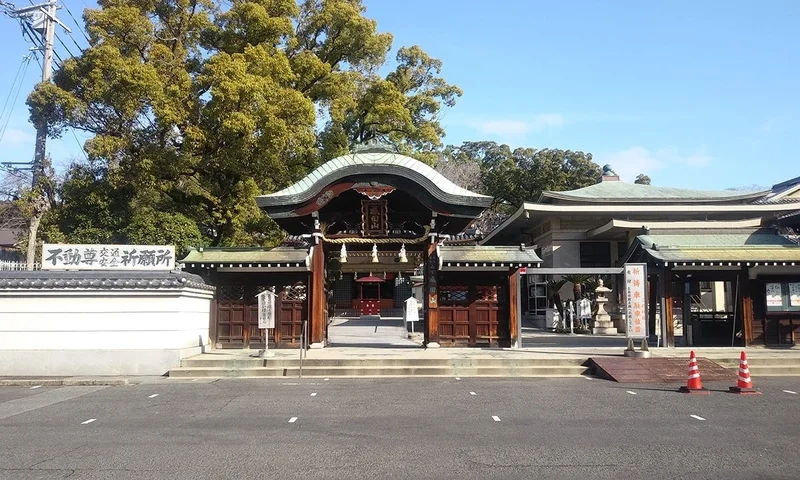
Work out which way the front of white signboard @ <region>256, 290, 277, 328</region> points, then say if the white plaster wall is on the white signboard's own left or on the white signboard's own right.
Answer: on the white signboard's own right

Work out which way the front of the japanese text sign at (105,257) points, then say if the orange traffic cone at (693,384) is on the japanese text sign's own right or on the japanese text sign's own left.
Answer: on the japanese text sign's own left

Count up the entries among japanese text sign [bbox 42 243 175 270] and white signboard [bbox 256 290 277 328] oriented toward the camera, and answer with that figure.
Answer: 2

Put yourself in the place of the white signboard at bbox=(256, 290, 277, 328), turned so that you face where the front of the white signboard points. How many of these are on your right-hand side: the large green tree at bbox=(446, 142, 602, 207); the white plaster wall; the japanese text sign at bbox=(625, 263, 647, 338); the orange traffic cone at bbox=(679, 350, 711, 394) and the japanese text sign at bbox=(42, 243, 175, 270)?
2

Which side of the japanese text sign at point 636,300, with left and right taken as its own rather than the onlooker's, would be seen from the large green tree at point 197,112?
right

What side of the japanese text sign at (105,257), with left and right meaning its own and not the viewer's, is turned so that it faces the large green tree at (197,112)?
back

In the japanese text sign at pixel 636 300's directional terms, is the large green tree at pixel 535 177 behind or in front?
behind

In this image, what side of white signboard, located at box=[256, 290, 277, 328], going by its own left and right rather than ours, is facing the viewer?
front

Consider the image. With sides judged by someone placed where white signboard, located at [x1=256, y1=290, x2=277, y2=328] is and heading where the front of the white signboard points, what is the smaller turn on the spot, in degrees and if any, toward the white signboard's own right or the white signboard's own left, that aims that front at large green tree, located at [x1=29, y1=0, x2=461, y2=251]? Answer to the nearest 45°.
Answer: approximately 180°

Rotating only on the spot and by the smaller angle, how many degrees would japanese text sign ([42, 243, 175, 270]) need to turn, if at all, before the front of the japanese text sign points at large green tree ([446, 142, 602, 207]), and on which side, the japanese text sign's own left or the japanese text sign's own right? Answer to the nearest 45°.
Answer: approximately 135° to the japanese text sign's own left

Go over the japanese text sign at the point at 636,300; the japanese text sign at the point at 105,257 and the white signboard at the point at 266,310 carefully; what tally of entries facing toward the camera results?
3

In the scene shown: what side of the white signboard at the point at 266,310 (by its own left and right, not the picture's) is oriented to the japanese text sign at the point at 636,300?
left

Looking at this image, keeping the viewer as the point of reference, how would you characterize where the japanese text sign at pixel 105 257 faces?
facing the viewer
